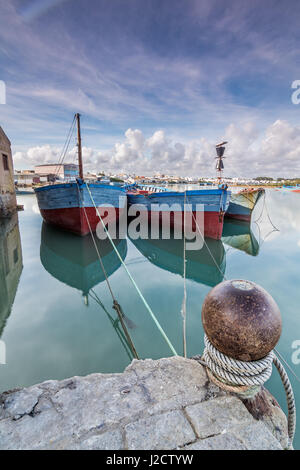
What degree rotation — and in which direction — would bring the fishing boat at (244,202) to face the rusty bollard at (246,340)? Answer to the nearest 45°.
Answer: approximately 45° to its right

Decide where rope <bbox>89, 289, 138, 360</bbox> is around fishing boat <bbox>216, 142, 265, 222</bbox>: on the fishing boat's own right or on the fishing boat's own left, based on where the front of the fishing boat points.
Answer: on the fishing boat's own right

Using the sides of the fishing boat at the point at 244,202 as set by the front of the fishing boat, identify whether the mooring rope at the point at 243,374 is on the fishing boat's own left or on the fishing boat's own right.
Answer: on the fishing boat's own right

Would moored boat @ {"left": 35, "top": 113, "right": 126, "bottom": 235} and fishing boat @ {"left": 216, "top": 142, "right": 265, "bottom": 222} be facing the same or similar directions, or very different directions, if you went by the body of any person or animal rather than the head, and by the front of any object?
same or similar directions

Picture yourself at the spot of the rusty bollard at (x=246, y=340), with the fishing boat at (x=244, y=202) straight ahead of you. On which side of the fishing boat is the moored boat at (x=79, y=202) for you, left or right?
left

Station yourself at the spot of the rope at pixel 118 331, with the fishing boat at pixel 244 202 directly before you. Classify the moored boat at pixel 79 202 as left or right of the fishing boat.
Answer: left

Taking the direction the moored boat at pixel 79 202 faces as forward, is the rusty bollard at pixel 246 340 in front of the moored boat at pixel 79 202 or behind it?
in front

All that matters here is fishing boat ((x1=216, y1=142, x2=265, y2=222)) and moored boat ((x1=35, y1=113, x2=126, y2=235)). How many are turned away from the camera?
0

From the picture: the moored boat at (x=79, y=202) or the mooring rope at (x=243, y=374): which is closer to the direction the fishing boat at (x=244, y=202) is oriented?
the mooring rope

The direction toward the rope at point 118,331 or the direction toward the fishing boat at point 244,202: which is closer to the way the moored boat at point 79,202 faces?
the rope
